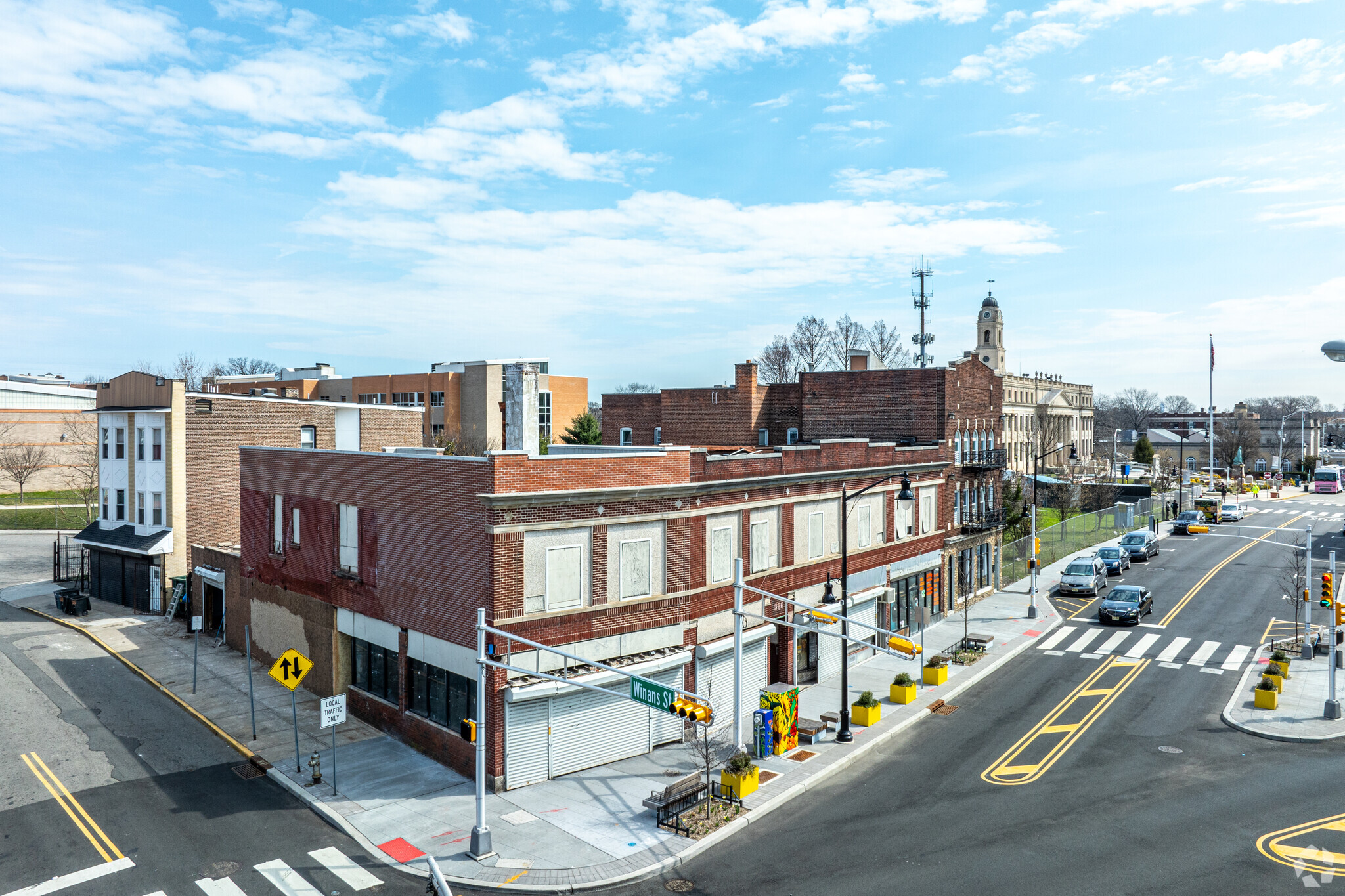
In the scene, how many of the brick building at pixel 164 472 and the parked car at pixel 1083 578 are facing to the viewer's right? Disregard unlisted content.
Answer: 0

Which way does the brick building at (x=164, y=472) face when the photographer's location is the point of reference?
facing the viewer and to the left of the viewer

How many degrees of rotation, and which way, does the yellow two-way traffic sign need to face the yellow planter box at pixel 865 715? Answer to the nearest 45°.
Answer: approximately 90° to its left

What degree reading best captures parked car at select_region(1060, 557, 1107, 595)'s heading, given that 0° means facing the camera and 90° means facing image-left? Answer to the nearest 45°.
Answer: approximately 45°

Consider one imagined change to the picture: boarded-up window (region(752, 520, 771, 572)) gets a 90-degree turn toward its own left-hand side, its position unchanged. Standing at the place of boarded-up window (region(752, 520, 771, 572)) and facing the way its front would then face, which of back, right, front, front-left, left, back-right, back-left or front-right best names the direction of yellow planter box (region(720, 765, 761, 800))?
back-right

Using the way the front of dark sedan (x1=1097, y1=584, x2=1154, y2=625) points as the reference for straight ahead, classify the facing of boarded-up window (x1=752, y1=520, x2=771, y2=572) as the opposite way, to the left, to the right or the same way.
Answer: to the left

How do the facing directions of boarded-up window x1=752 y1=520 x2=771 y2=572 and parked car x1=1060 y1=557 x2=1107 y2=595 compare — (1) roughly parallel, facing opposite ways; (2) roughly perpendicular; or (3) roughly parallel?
roughly perpendicular

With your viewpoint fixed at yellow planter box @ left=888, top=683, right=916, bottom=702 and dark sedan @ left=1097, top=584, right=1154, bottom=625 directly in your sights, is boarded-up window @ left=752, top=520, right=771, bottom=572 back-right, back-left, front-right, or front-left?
back-left

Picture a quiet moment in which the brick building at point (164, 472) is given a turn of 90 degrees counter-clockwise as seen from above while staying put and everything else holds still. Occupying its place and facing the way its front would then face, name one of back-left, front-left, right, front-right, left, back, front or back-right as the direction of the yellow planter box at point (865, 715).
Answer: front

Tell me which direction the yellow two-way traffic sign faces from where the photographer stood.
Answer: facing the viewer

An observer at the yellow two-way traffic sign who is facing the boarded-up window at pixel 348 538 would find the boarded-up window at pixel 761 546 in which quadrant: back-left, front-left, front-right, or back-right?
front-right

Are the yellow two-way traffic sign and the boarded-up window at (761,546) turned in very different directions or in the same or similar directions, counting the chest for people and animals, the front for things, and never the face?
same or similar directions

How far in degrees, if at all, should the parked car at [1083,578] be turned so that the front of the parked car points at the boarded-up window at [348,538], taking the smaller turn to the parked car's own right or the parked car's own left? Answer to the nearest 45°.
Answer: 0° — it already faces it

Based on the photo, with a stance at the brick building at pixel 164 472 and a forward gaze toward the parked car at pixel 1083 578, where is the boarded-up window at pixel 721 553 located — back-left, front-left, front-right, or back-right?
front-right

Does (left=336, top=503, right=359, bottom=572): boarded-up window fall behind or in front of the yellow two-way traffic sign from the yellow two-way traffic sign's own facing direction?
behind
